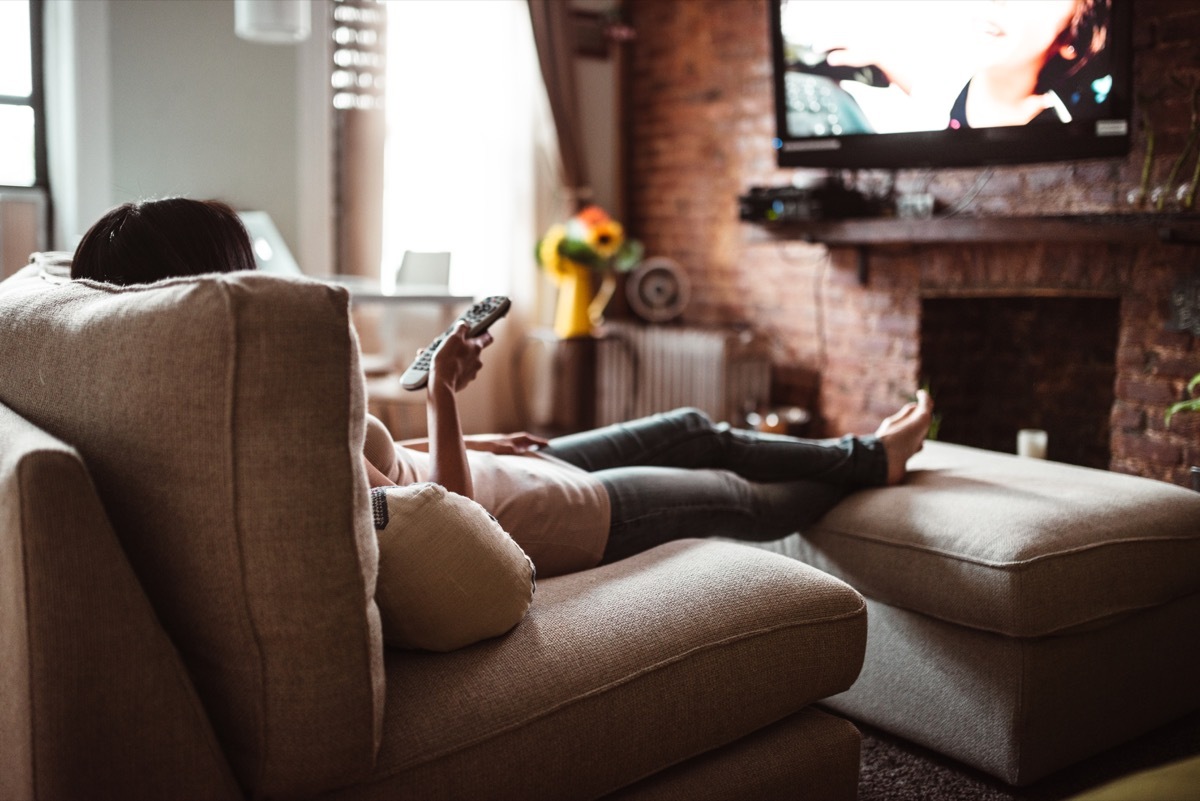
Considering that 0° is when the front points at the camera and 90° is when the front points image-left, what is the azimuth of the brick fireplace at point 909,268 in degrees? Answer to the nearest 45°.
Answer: approximately 45°

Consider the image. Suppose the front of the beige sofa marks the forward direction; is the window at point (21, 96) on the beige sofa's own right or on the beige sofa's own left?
on the beige sofa's own left

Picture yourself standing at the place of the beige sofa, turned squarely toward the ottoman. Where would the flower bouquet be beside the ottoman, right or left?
left

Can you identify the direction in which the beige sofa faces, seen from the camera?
facing away from the viewer and to the right of the viewer

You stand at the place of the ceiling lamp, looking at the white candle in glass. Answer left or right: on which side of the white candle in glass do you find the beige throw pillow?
right

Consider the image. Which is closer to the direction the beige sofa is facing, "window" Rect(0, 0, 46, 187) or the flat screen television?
the flat screen television

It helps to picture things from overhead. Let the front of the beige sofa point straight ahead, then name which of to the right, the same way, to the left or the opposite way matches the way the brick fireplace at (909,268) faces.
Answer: the opposite way
